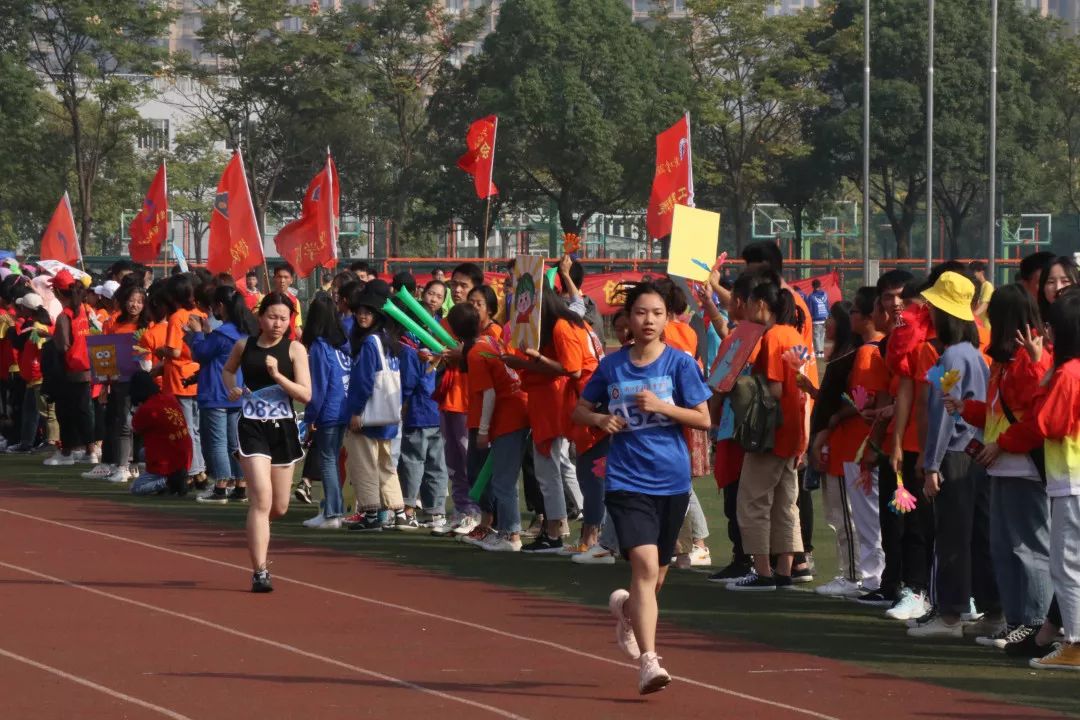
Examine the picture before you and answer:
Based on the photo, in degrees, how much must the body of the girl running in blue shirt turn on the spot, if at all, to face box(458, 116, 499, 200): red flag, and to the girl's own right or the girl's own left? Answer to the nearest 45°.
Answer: approximately 180°

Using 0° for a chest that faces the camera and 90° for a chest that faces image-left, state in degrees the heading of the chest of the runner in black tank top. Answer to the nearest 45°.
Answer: approximately 0°

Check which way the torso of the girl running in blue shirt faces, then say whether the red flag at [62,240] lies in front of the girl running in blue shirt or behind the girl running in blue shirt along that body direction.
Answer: behind

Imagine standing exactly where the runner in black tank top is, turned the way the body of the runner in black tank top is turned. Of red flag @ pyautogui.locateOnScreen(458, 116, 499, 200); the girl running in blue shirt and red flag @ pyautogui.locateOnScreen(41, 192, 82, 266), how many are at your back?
2

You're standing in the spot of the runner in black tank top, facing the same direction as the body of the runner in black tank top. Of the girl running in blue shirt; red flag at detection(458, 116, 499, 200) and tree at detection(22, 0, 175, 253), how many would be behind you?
2

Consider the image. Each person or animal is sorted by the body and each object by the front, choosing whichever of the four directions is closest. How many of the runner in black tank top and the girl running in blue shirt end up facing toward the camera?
2

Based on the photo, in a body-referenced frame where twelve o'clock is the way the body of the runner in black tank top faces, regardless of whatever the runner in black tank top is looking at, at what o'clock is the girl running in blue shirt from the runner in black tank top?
The girl running in blue shirt is roughly at 11 o'clock from the runner in black tank top.

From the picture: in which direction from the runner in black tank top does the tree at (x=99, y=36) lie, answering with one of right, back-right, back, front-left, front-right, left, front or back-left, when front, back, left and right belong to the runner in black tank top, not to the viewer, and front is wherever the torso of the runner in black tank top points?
back

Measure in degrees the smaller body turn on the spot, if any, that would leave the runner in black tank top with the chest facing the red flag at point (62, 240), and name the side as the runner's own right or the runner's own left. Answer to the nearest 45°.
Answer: approximately 180°

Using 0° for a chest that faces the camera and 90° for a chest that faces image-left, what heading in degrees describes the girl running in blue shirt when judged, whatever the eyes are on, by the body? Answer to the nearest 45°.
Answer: approximately 0°

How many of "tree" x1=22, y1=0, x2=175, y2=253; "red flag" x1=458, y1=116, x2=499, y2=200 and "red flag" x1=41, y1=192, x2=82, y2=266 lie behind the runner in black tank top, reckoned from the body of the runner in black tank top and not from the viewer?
3
